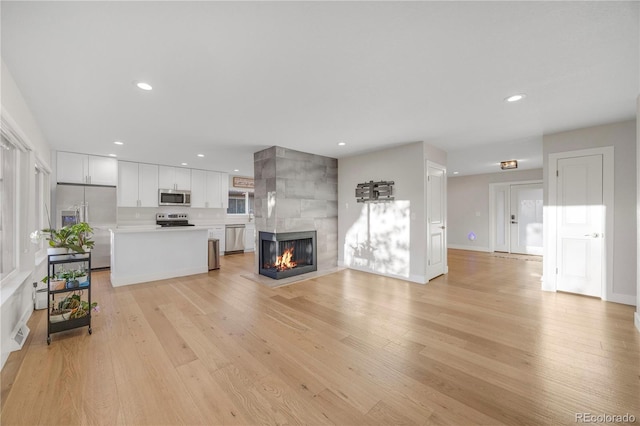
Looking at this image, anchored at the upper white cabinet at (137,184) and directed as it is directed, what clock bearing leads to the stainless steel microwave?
The stainless steel microwave is roughly at 9 o'clock from the upper white cabinet.

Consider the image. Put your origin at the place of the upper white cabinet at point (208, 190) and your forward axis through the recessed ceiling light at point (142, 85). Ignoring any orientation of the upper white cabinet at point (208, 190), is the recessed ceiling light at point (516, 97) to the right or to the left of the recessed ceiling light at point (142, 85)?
left

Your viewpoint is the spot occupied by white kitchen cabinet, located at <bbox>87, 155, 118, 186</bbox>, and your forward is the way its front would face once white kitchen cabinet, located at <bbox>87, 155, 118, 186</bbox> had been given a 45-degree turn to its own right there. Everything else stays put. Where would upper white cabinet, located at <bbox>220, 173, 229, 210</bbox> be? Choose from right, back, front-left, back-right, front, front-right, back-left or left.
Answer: back-left

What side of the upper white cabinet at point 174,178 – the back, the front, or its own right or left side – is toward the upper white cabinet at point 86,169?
right

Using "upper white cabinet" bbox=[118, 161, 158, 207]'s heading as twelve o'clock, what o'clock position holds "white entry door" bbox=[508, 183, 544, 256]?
The white entry door is roughly at 10 o'clock from the upper white cabinet.

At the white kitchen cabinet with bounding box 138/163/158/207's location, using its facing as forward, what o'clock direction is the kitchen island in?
The kitchen island is roughly at 12 o'clock from the white kitchen cabinet.
